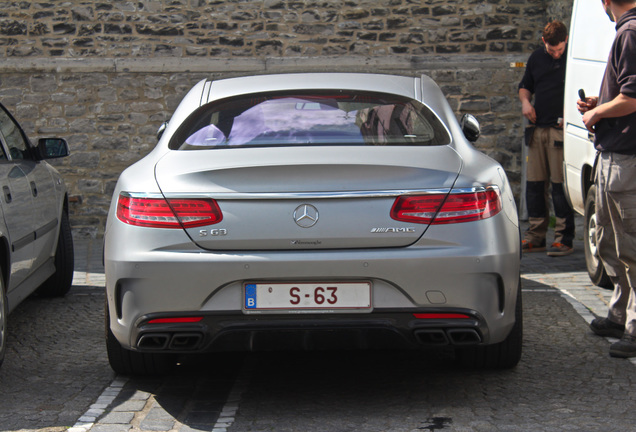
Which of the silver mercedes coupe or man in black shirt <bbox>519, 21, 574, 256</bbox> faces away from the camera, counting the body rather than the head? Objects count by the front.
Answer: the silver mercedes coupe

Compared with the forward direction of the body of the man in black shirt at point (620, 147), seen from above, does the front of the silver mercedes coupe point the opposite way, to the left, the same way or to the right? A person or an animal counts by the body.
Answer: to the right

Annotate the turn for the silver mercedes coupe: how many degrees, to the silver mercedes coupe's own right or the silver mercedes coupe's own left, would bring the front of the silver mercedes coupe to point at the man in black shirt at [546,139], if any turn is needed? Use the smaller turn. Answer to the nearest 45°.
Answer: approximately 45° to the silver mercedes coupe's own right

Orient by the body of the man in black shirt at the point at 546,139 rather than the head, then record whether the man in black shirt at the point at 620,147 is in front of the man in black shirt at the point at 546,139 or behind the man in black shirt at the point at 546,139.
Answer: in front

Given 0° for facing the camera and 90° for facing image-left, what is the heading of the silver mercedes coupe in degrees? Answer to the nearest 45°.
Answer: approximately 180°

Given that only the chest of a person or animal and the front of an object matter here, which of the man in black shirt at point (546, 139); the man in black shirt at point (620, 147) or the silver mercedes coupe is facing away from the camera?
the silver mercedes coupe

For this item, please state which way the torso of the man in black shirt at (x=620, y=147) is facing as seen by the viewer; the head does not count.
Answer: to the viewer's left
